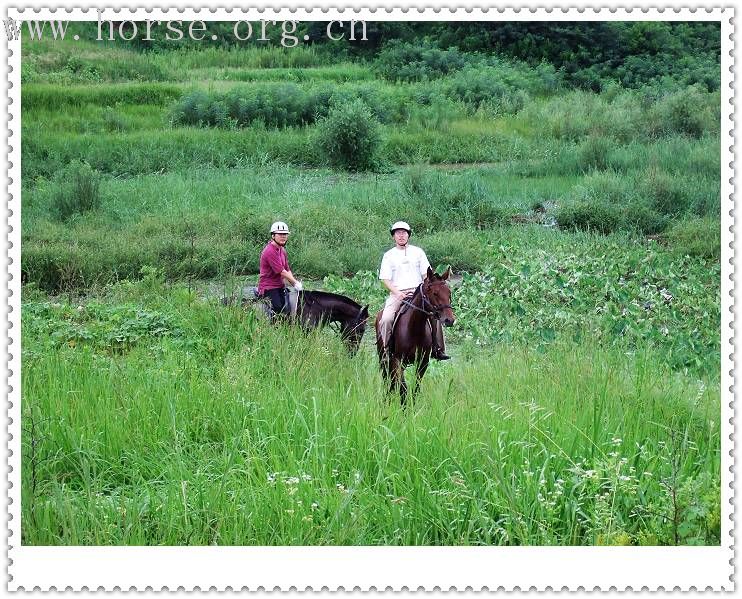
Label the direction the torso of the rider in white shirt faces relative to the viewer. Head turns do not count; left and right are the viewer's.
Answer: facing the viewer

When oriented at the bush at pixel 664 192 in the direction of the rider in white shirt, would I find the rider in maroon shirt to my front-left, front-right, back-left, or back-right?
front-right

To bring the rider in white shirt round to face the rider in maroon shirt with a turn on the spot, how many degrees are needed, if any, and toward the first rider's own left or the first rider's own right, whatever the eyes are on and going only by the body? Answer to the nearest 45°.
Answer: approximately 135° to the first rider's own right

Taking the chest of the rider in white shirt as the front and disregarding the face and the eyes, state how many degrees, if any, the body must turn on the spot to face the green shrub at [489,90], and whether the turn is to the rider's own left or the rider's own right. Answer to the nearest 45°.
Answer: approximately 180°

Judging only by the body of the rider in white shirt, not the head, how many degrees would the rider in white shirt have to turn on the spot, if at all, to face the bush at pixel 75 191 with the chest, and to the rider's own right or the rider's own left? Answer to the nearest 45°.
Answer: approximately 135° to the rider's own right

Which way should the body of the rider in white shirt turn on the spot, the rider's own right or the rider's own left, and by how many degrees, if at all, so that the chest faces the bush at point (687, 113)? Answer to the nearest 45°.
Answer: approximately 135° to the rider's own left

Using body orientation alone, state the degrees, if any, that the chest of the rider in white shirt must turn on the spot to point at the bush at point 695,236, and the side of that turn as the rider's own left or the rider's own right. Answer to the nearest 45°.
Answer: approximately 135° to the rider's own left

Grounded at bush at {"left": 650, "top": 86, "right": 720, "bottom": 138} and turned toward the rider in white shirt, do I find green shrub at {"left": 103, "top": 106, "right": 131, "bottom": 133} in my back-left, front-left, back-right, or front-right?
front-right

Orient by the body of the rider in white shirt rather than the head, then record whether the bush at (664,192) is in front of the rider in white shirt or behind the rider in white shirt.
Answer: behind

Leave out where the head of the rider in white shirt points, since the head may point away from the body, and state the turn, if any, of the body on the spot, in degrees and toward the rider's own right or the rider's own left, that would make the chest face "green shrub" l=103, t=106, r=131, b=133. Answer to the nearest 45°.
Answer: approximately 135° to the rider's own right

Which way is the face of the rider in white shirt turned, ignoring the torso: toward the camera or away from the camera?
toward the camera

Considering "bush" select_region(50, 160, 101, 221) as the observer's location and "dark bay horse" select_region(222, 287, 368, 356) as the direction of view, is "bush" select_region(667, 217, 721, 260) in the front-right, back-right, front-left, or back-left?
front-left

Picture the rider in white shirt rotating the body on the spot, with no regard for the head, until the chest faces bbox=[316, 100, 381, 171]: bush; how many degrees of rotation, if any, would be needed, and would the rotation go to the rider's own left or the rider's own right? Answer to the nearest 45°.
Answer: approximately 180°
